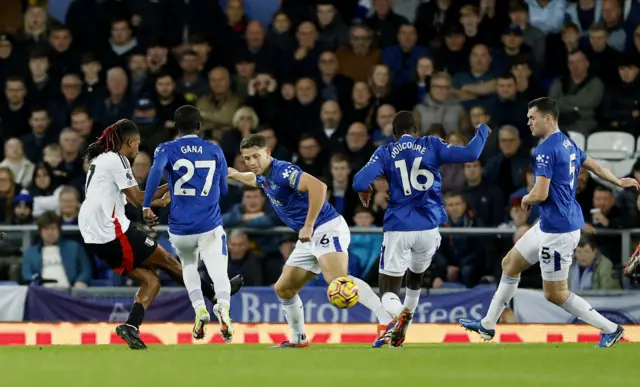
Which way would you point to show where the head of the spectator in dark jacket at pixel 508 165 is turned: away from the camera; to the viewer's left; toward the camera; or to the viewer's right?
toward the camera

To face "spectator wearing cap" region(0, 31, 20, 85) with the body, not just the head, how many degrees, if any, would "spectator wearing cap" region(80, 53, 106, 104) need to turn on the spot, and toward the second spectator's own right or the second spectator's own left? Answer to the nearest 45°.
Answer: approximately 135° to the second spectator's own right

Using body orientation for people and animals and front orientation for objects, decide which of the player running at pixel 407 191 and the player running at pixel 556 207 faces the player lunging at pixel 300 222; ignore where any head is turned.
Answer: the player running at pixel 556 207

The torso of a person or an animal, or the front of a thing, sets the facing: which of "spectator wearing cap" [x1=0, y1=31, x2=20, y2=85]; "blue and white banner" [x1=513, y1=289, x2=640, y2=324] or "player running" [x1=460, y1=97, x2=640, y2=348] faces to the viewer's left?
the player running

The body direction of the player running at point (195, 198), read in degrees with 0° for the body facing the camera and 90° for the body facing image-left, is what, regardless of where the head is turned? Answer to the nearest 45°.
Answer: approximately 180°

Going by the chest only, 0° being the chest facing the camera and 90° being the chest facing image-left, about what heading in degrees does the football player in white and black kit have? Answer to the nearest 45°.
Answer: approximately 270°

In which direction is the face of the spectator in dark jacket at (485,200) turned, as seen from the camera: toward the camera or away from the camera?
toward the camera

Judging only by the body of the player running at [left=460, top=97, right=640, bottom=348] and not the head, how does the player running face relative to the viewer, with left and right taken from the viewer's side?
facing to the left of the viewer

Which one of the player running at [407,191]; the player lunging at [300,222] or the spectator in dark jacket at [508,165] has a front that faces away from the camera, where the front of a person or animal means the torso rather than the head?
the player running at [407,191]

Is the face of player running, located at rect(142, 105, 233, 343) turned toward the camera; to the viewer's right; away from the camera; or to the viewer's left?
away from the camera

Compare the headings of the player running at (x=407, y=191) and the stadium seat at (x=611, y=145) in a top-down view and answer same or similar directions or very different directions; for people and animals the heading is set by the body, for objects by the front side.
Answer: very different directions

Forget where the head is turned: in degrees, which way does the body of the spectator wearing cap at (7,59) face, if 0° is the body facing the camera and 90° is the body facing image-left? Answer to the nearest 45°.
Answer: approximately 0°

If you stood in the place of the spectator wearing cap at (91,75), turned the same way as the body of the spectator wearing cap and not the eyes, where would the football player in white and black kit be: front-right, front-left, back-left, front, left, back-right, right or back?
front

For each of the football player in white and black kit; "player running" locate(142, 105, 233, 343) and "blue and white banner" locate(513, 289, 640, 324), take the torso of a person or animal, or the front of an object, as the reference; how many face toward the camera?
1

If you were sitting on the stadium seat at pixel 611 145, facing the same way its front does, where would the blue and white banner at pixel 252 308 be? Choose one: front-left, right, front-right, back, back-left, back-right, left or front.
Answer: front-right

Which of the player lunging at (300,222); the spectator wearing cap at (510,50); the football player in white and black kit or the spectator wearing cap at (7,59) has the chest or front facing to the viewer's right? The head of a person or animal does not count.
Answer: the football player in white and black kit

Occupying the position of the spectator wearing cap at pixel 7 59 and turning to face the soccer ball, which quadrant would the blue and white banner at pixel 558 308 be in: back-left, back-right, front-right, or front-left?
front-left

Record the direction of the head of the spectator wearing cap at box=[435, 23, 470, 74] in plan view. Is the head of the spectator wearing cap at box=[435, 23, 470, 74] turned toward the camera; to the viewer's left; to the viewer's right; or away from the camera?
toward the camera
